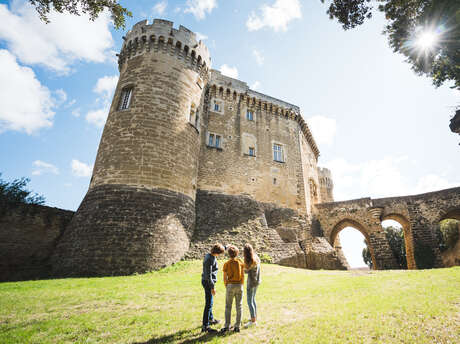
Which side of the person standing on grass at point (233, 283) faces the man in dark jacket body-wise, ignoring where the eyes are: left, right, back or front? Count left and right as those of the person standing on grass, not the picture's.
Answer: left

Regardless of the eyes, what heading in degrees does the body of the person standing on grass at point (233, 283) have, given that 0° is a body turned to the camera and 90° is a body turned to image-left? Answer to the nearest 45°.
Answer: approximately 180°
